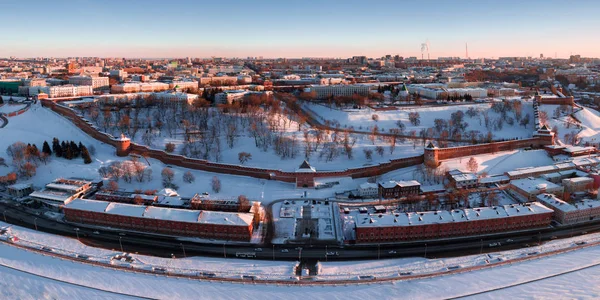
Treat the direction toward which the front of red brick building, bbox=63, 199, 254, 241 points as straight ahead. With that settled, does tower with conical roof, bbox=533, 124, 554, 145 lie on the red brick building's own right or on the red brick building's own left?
on the red brick building's own left

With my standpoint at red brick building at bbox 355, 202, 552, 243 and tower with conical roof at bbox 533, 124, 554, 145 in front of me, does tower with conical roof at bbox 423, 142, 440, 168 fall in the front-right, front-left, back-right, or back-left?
front-left

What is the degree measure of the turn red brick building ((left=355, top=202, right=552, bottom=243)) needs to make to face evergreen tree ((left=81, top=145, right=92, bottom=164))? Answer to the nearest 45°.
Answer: approximately 90° to its right

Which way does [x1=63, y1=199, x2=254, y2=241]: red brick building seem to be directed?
toward the camera

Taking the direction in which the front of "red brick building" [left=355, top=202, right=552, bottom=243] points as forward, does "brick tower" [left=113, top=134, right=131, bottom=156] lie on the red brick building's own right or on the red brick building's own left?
on the red brick building's own right

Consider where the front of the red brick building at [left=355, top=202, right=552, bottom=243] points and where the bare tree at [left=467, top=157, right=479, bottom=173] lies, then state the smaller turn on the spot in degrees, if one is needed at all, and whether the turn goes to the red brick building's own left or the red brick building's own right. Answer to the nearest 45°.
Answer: approximately 180°

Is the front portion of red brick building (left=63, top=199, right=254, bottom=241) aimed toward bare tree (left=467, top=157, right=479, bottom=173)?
no

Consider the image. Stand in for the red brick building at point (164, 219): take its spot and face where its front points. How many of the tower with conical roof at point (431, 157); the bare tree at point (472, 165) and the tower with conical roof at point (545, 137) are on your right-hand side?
0

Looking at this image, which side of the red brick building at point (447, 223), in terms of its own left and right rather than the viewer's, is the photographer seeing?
front

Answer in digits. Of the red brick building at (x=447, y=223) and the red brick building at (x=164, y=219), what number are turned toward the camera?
2

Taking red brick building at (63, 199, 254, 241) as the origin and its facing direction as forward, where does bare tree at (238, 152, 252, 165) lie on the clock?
The bare tree is roughly at 7 o'clock from the red brick building.

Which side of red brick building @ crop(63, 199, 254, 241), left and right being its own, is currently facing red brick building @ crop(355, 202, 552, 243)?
left

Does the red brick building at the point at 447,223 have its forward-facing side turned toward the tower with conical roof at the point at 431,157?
no

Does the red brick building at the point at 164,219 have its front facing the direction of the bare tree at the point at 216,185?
no
